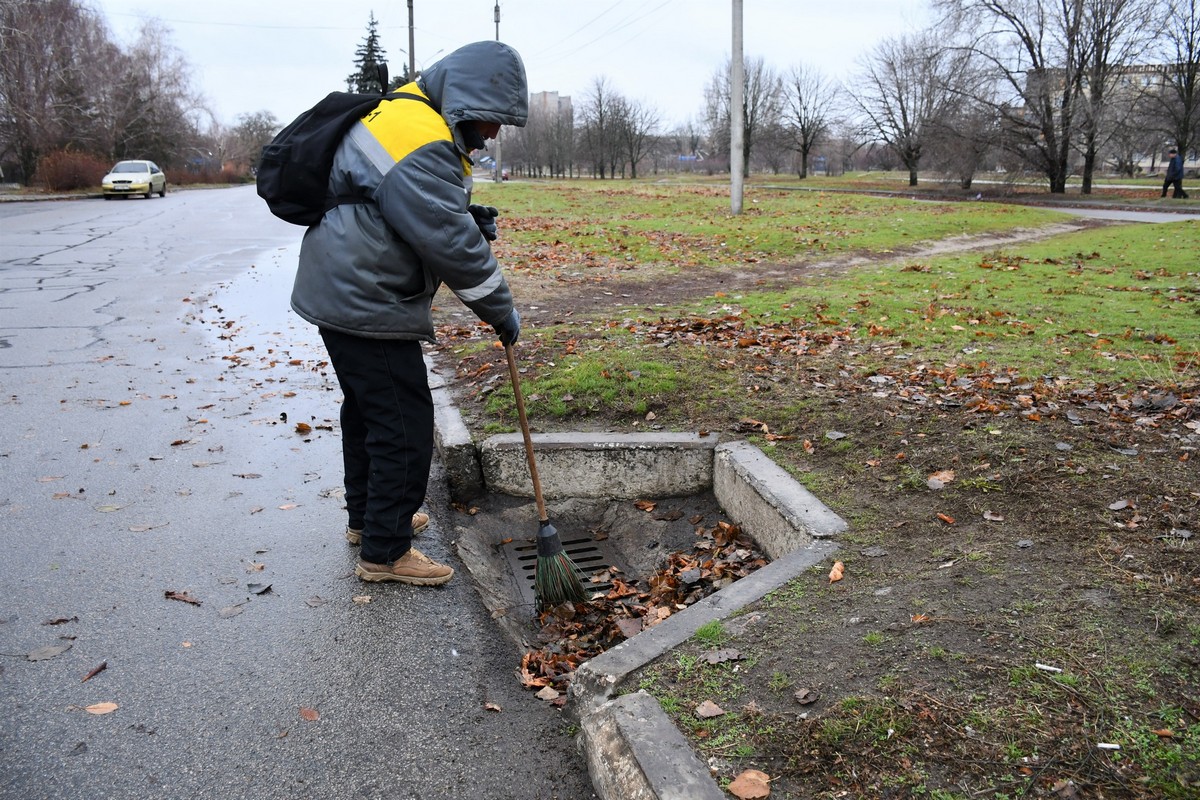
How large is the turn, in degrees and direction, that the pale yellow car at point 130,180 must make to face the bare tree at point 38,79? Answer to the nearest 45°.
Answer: approximately 135° to its right

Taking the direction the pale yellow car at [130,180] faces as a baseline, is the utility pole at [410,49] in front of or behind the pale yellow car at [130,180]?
behind

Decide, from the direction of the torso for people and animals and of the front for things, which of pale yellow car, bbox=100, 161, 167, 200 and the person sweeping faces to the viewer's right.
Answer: the person sweeping

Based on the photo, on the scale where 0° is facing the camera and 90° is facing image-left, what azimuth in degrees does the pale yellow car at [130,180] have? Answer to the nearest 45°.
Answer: approximately 45°

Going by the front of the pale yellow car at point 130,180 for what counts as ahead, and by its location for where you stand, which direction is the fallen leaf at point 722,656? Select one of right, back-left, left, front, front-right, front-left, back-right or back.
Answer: front-left

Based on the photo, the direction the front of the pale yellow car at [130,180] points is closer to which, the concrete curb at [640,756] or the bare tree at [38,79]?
the concrete curb

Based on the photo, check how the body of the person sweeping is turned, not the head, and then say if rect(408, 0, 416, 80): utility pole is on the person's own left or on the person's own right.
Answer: on the person's own left

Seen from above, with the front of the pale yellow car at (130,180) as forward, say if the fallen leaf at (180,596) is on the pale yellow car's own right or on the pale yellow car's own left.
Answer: on the pale yellow car's own left

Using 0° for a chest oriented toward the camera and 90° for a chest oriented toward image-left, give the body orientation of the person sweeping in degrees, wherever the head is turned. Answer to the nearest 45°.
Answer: approximately 270°

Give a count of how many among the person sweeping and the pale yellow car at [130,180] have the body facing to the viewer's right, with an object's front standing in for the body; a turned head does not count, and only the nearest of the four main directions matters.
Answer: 1

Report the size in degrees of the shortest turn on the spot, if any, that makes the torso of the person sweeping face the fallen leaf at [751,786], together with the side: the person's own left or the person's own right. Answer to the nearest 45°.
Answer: approximately 45° to the person's own right
